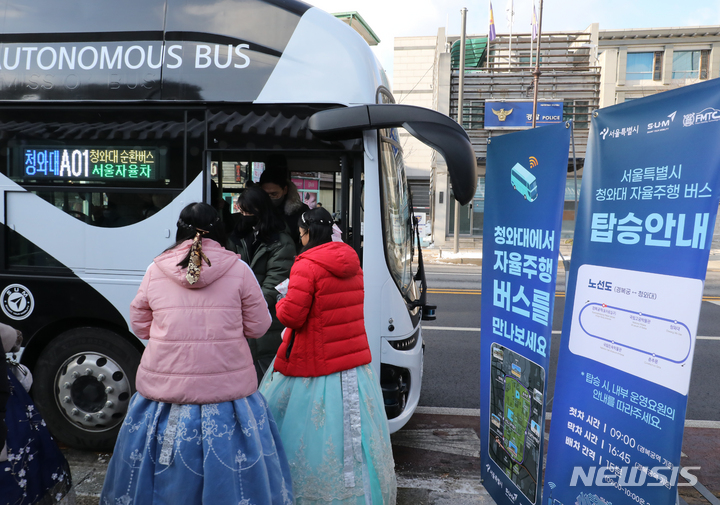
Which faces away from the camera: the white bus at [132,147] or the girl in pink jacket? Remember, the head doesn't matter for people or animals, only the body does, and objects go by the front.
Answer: the girl in pink jacket

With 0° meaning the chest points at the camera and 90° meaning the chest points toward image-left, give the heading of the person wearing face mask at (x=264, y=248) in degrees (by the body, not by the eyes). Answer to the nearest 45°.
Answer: approximately 45°

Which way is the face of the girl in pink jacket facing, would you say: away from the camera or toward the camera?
away from the camera

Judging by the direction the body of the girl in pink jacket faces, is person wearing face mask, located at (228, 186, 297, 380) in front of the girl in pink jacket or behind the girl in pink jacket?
in front

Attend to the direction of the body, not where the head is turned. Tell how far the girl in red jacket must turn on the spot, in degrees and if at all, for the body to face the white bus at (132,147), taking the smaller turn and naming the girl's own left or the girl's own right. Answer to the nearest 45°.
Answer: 0° — they already face it

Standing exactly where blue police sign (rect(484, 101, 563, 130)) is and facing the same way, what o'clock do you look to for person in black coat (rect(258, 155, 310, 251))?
The person in black coat is roughly at 12 o'clock from the blue police sign.

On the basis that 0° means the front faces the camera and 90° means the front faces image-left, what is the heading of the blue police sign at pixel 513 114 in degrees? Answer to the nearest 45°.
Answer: approximately 0°

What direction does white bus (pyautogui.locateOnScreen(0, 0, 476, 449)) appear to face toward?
to the viewer's right

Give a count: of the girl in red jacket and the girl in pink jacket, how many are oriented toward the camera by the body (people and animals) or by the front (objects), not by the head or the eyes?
0

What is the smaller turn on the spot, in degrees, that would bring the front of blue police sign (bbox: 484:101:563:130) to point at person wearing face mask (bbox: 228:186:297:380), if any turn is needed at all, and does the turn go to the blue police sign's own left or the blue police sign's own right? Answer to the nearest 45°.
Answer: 0° — it already faces them

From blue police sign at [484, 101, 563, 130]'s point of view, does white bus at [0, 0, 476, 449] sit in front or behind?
in front

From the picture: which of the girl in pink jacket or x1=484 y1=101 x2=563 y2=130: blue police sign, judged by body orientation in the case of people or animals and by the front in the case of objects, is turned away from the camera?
the girl in pink jacket

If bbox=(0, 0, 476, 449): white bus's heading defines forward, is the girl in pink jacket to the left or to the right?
on its right

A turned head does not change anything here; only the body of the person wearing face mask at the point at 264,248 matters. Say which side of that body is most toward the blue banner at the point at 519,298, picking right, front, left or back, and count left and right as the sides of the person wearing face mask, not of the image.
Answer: left

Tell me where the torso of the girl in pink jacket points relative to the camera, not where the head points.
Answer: away from the camera

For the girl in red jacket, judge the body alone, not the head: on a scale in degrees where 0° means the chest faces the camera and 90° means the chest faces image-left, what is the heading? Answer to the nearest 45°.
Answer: approximately 135°
